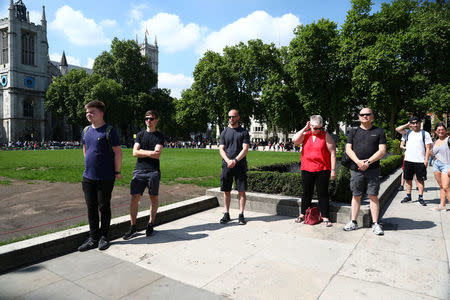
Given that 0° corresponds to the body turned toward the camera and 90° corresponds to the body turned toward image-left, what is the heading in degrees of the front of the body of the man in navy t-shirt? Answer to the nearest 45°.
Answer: approximately 45°

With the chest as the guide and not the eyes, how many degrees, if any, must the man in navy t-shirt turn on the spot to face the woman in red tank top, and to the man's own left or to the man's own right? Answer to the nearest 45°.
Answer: approximately 135° to the man's own left

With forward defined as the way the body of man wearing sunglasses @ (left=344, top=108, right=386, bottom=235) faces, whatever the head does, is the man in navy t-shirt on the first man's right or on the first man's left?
on the first man's right

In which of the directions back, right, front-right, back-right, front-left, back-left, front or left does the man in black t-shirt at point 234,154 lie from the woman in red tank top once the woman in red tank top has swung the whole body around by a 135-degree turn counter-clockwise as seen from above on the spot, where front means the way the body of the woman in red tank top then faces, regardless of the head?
back-left

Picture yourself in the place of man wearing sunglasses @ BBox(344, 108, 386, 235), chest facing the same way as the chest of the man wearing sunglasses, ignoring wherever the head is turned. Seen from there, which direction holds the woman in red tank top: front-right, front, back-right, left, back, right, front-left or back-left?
right

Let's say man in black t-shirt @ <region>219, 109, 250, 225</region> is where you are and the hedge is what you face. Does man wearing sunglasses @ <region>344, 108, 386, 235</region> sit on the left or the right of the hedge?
right

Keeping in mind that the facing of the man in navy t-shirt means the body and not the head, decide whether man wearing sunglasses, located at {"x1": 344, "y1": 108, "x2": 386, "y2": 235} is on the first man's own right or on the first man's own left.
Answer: on the first man's own left

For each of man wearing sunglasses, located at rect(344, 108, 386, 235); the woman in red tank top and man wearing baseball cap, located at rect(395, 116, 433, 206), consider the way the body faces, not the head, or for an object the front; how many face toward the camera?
3
